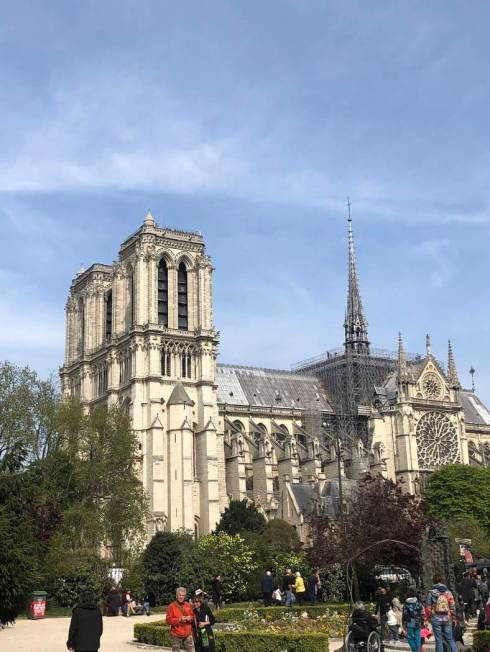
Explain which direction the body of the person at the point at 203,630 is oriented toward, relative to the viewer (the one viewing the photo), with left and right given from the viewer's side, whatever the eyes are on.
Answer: facing the viewer and to the left of the viewer

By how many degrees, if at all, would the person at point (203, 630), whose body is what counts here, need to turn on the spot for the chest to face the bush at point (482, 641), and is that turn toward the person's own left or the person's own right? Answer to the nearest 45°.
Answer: approximately 135° to the person's own left

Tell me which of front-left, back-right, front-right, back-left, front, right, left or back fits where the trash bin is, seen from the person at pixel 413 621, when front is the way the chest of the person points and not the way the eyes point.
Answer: front-left

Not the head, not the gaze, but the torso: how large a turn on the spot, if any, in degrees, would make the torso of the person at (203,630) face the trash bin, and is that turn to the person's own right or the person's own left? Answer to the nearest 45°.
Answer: approximately 135° to the person's own right

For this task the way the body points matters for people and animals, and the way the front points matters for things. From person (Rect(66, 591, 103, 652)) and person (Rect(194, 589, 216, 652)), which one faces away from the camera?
person (Rect(66, 591, 103, 652))

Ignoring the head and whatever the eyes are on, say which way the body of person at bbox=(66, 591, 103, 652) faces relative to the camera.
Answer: away from the camera

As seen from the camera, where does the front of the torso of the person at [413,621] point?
away from the camera

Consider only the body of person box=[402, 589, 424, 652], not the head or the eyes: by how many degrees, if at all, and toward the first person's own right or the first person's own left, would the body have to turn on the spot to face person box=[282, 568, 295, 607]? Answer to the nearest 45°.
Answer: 0° — they already face them
